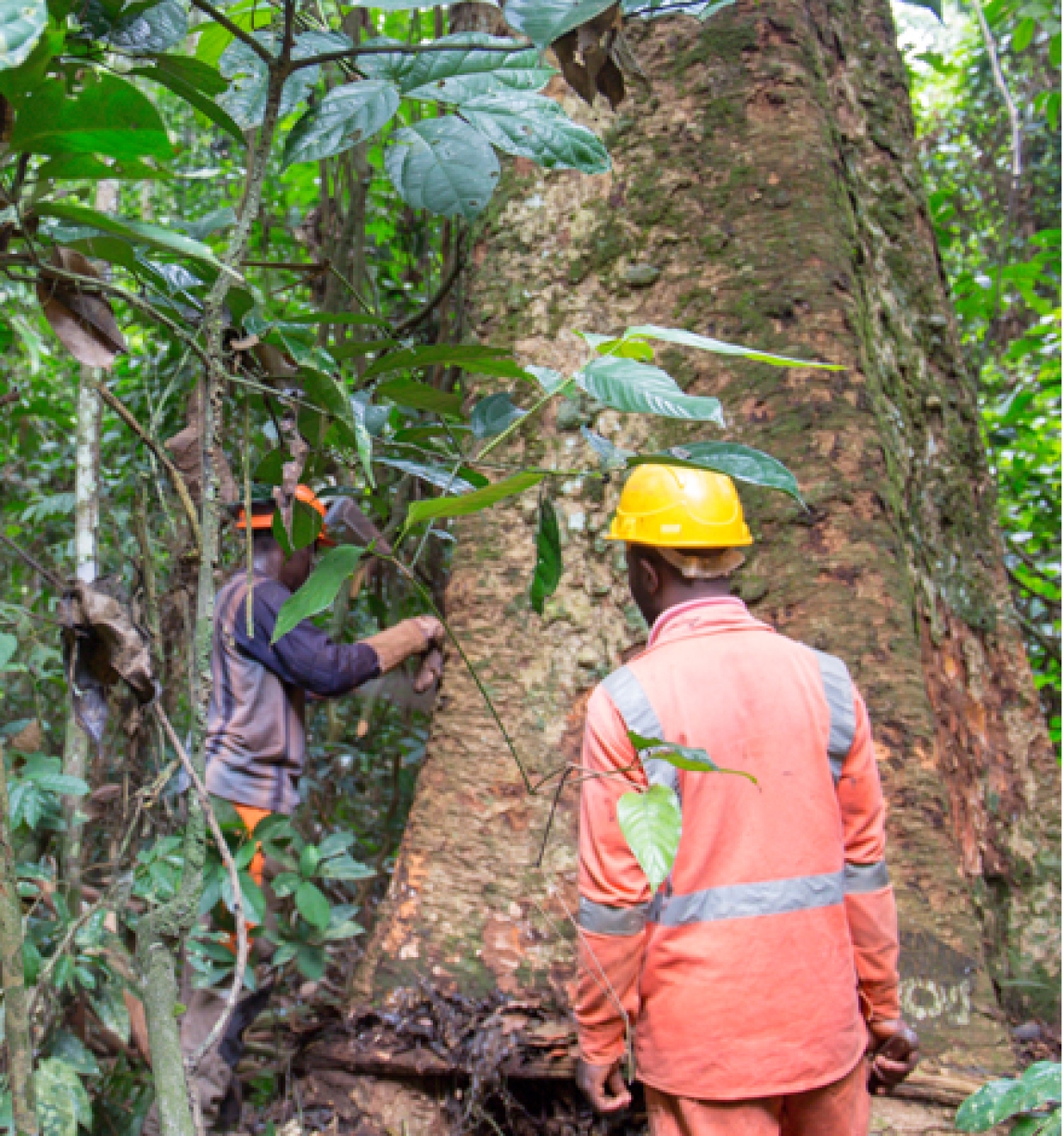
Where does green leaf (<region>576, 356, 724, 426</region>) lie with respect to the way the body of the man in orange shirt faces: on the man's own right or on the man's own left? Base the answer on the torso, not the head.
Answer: on the man's own left

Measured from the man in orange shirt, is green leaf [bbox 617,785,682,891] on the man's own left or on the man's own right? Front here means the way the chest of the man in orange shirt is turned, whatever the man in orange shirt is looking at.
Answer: on the man's own left

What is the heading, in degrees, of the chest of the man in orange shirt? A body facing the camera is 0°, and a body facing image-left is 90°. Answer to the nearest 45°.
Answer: approximately 135°

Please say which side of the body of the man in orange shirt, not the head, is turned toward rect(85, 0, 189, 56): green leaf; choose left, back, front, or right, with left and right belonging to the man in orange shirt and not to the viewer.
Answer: left
